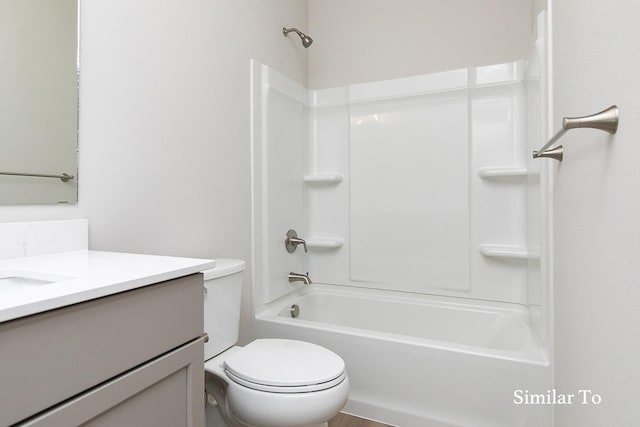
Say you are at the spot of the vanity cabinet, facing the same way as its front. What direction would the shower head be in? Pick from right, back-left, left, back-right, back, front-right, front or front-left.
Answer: left

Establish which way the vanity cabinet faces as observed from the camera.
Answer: facing the viewer and to the right of the viewer

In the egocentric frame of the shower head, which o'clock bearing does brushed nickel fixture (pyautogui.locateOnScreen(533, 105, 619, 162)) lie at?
The brushed nickel fixture is roughly at 1 o'clock from the shower head.

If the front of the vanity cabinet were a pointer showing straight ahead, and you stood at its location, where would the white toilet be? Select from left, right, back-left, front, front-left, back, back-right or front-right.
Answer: left

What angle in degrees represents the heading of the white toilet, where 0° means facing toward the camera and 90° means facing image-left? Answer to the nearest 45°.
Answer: approximately 315°

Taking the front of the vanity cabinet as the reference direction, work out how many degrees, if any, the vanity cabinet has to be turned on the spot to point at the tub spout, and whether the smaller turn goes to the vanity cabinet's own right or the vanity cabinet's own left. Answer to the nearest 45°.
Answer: approximately 90° to the vanity cabinet's own left

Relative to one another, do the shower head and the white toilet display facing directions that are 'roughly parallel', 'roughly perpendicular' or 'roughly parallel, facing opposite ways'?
roughly parallel

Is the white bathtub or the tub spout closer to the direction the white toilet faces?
the white bathtub

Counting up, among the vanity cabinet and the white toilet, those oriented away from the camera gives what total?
0

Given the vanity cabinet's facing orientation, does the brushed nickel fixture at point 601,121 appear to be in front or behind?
in front

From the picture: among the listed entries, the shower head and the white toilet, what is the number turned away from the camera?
0

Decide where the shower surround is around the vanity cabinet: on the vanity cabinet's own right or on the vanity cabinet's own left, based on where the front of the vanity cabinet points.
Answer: on the vanity cabinet's own left

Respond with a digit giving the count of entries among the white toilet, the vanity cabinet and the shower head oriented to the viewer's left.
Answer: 0

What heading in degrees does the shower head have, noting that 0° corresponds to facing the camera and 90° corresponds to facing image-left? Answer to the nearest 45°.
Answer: approximately 315°

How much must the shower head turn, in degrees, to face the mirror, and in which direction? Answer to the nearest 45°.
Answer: approximately 90° to its right
